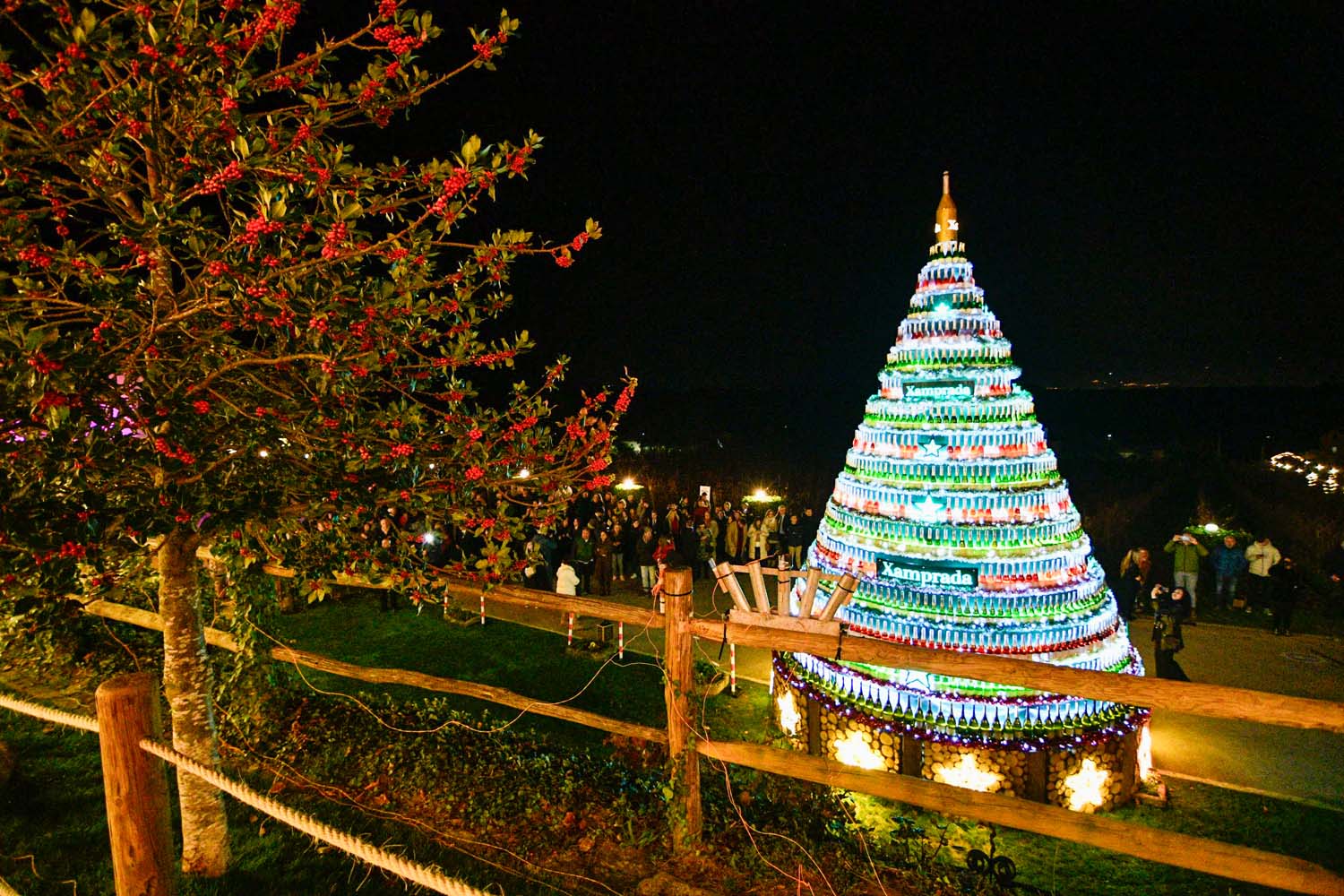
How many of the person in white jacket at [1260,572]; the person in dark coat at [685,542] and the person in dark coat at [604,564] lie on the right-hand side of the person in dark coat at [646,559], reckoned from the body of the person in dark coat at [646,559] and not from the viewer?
1

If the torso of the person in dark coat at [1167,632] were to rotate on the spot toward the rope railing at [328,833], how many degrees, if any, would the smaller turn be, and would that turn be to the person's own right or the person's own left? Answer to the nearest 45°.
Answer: approximately 45° to the person's own left

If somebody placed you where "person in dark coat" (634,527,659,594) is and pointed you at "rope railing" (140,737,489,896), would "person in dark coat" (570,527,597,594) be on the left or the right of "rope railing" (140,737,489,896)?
right

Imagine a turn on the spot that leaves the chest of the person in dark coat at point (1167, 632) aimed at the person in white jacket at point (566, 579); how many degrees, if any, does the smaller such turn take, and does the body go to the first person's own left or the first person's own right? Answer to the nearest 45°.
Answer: approximately 45° to the first person's own right

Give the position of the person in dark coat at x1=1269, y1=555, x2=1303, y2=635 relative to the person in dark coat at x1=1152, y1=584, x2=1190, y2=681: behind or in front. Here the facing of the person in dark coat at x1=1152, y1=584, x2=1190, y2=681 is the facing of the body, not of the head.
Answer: behind

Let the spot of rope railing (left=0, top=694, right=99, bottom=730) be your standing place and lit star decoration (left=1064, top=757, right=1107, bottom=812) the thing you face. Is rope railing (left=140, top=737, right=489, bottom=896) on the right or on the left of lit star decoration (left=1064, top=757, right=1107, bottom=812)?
right

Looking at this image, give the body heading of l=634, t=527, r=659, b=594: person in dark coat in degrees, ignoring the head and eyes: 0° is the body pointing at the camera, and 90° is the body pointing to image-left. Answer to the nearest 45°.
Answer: approximately 315°

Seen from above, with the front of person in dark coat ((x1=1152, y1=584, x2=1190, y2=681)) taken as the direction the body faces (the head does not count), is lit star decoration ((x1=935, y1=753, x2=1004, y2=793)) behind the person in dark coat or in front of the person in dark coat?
in front

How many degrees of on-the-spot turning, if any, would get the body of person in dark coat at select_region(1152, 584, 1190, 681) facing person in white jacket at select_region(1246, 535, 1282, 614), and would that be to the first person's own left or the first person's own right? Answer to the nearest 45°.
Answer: approximately 135° to the first person's own right

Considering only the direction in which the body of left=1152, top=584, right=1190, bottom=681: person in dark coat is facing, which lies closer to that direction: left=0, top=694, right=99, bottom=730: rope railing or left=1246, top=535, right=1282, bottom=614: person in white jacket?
the rope railing

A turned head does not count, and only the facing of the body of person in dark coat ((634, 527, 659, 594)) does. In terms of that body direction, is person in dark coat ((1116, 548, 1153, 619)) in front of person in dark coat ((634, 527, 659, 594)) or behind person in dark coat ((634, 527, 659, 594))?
in front

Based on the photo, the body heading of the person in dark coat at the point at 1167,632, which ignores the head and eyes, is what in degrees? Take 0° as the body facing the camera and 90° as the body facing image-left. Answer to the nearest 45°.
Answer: approximately 45°
